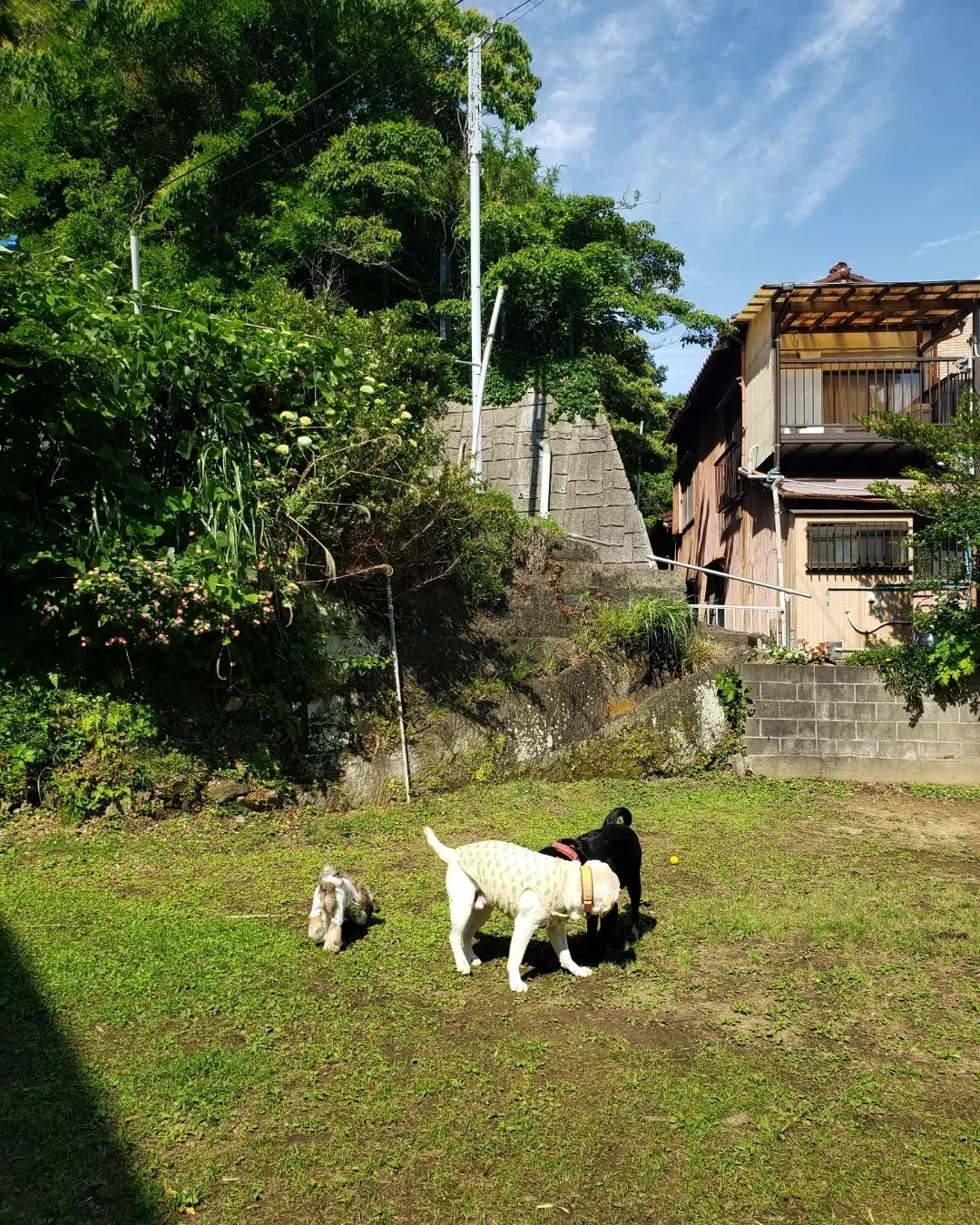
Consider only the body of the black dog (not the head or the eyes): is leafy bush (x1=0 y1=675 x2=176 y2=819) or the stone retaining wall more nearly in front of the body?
the leafy bush

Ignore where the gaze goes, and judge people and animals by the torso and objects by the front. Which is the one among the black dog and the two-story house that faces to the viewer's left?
the black dog

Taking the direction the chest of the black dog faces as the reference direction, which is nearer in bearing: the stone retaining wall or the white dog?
the white dog

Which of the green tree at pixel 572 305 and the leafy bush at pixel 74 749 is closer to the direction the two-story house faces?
the leafy bush

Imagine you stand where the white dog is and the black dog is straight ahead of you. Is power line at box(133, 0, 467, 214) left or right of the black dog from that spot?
left

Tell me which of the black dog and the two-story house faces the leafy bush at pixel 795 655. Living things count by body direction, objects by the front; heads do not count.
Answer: the two-story house
